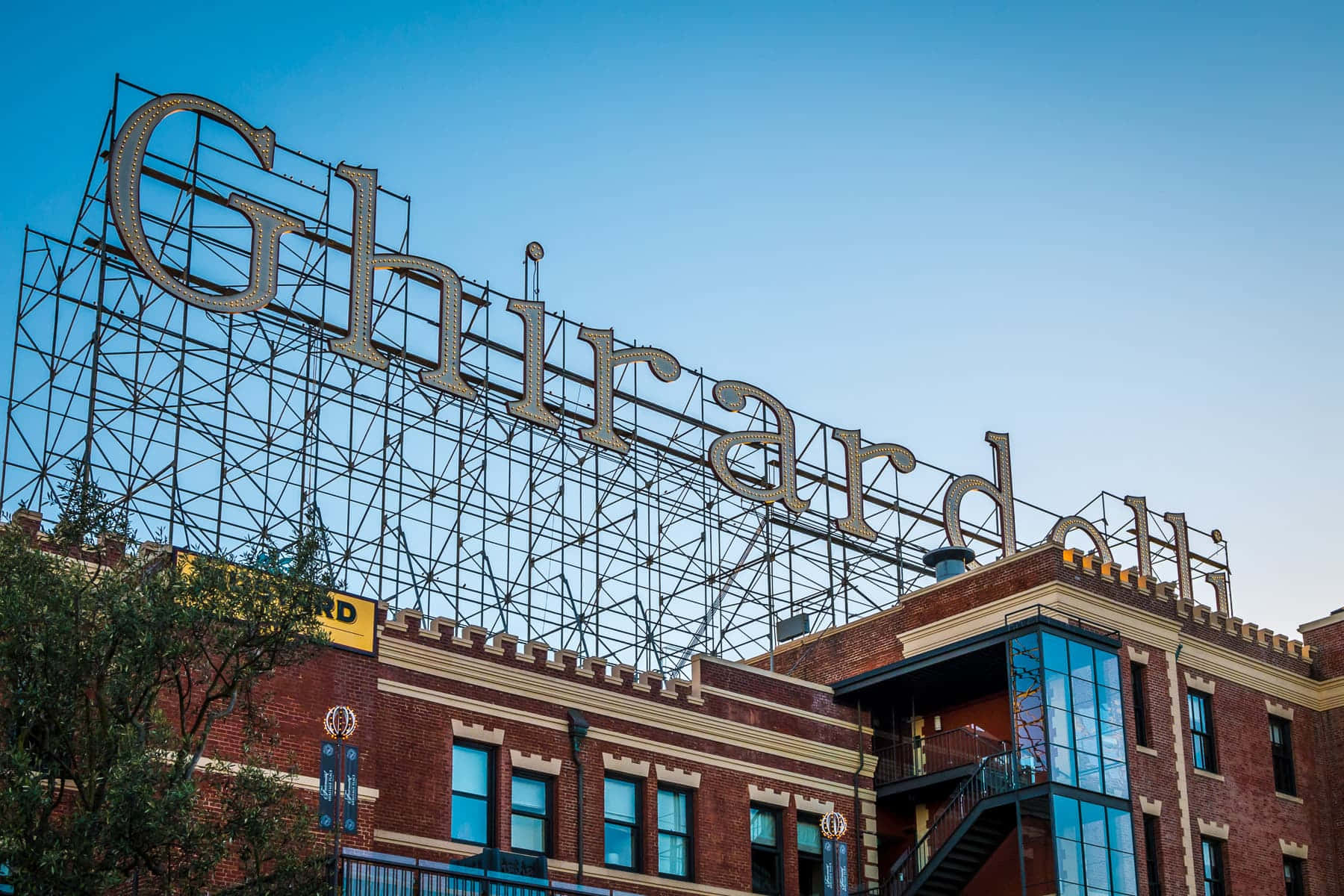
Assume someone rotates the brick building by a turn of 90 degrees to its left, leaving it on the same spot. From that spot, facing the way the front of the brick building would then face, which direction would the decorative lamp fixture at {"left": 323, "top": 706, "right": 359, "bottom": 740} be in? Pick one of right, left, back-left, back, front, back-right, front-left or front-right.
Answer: back

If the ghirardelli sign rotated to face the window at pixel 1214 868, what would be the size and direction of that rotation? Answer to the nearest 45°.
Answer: approximately 45° to its left

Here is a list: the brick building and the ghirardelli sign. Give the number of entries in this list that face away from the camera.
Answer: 0

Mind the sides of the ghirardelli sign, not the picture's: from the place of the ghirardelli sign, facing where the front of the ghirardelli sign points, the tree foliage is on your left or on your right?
on your right

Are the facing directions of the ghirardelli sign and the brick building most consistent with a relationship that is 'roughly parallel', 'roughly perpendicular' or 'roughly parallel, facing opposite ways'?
roughly parallel
